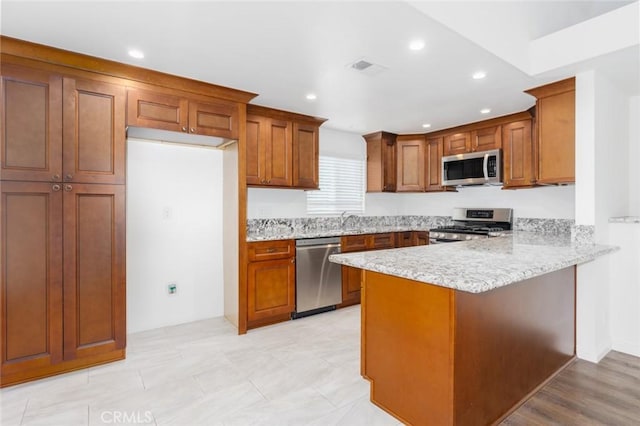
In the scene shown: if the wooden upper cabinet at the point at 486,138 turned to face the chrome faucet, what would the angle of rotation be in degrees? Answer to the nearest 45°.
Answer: approximately 45° to its right

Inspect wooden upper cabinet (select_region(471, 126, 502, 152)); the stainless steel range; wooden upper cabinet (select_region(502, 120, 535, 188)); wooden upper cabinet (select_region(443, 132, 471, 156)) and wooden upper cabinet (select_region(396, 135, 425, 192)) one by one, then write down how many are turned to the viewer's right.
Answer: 0

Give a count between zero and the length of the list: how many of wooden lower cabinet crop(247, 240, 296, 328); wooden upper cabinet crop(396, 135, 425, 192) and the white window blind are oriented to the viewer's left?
0

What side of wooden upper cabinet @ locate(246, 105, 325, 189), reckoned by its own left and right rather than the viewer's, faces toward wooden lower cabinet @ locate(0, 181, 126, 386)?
right

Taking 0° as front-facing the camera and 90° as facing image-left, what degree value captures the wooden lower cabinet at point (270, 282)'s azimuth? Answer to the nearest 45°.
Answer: approximately 315°

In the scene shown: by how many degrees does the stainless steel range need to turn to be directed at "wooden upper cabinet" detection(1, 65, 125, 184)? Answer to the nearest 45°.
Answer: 0° — it already faces it

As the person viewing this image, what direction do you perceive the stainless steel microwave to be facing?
facing the viewer and to the left of the viewer

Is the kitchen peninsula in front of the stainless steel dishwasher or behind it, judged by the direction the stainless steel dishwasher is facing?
in front

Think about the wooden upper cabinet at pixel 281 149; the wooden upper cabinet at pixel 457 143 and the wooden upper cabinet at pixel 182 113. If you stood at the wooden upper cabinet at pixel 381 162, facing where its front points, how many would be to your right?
2

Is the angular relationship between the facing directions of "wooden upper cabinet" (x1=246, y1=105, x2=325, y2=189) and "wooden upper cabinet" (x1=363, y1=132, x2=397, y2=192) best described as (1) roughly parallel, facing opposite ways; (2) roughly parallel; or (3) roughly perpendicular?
roughly parallel

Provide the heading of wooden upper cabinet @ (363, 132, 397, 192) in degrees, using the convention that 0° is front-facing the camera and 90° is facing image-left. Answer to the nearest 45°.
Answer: approximately 315°

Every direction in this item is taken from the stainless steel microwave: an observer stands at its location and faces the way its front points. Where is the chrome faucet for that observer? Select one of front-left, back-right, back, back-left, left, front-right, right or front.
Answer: front-right

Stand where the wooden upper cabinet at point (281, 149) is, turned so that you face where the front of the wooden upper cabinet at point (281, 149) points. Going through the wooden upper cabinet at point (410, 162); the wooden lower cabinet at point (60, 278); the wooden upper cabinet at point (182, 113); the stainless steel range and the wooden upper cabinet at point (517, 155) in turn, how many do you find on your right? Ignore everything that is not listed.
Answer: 2

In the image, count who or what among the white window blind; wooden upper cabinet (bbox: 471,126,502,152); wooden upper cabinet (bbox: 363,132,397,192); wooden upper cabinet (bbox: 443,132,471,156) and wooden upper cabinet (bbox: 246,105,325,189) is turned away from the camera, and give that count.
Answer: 0

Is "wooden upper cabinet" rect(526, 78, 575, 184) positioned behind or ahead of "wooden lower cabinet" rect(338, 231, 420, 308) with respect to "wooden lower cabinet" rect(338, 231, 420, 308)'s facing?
ahead

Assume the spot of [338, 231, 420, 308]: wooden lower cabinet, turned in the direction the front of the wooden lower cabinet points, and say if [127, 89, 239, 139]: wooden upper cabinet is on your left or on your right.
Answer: on your right
